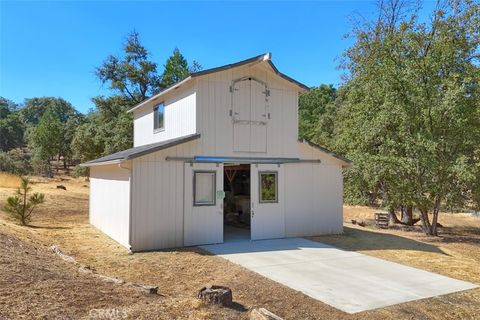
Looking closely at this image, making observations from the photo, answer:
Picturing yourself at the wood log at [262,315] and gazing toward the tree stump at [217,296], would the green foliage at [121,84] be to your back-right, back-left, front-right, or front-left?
front-right

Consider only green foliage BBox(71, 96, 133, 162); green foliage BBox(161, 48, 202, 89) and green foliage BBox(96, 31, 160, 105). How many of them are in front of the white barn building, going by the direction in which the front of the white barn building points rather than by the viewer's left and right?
0

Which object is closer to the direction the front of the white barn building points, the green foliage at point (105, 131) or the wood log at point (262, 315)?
the wood log

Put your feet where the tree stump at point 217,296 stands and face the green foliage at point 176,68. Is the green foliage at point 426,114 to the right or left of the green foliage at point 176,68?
right

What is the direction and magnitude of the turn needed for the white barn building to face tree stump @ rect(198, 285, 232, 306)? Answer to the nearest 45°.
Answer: approximately 45° to its right

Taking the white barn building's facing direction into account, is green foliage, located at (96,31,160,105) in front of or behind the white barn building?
behind

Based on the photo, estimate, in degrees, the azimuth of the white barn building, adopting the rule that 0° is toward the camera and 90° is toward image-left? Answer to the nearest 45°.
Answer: approximately 315°

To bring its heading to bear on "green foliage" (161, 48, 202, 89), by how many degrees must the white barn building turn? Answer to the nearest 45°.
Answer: approximately 135° to its left

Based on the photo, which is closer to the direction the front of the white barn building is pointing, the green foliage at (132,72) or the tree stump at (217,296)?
the tree stump

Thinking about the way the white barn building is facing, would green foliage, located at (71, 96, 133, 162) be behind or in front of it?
behind

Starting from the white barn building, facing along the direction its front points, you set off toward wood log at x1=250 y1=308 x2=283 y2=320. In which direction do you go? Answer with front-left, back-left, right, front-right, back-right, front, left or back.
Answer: front-right

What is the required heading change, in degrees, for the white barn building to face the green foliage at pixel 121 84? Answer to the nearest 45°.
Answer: approximately 135° to its left
